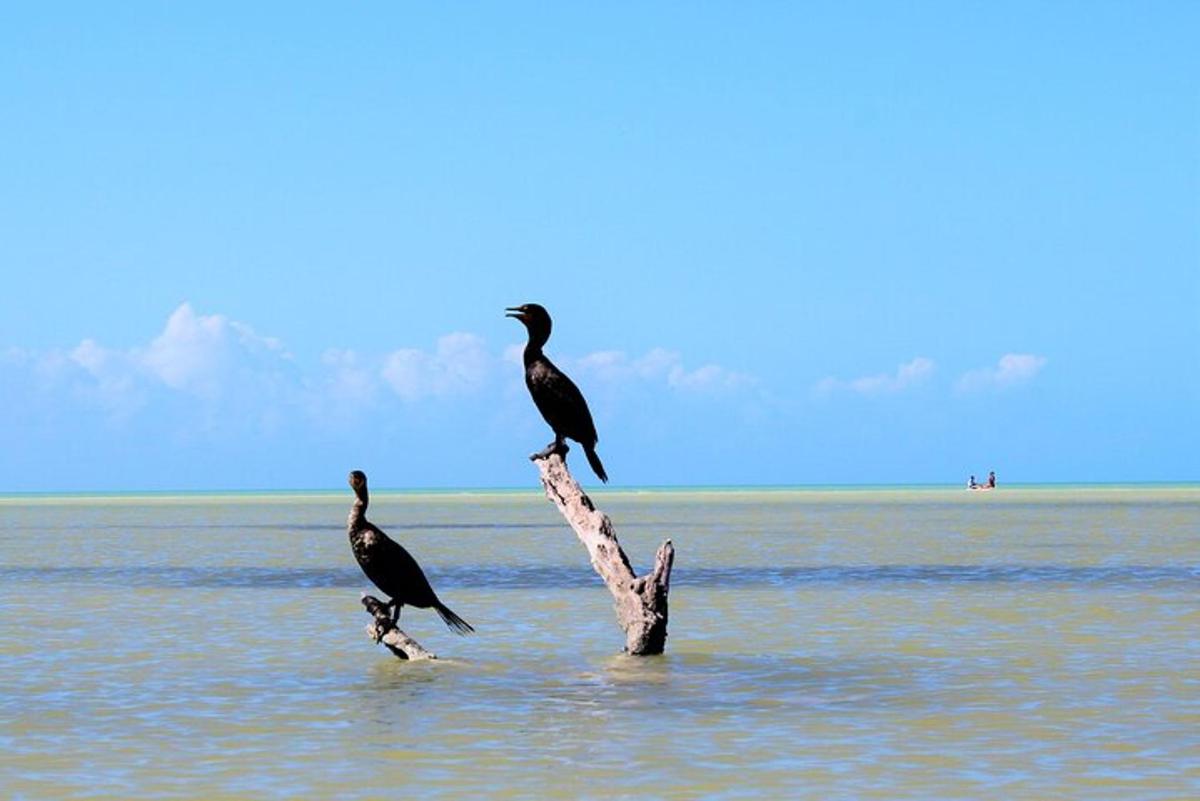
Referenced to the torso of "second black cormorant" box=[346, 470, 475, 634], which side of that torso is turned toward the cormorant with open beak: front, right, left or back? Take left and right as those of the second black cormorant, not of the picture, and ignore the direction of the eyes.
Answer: back

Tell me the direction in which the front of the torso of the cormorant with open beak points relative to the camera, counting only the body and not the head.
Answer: to the viewer's left

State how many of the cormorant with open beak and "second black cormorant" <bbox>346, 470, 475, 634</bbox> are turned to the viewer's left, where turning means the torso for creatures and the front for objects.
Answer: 2

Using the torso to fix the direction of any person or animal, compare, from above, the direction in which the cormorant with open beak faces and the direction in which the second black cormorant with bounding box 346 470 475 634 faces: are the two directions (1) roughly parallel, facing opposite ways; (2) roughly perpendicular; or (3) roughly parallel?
roughly parallel

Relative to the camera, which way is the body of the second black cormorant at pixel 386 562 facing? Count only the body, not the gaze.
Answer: to the viewer's left

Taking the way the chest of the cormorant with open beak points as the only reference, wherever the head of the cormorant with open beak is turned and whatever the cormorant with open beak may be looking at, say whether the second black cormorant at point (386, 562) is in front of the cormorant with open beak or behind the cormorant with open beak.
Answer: in front
